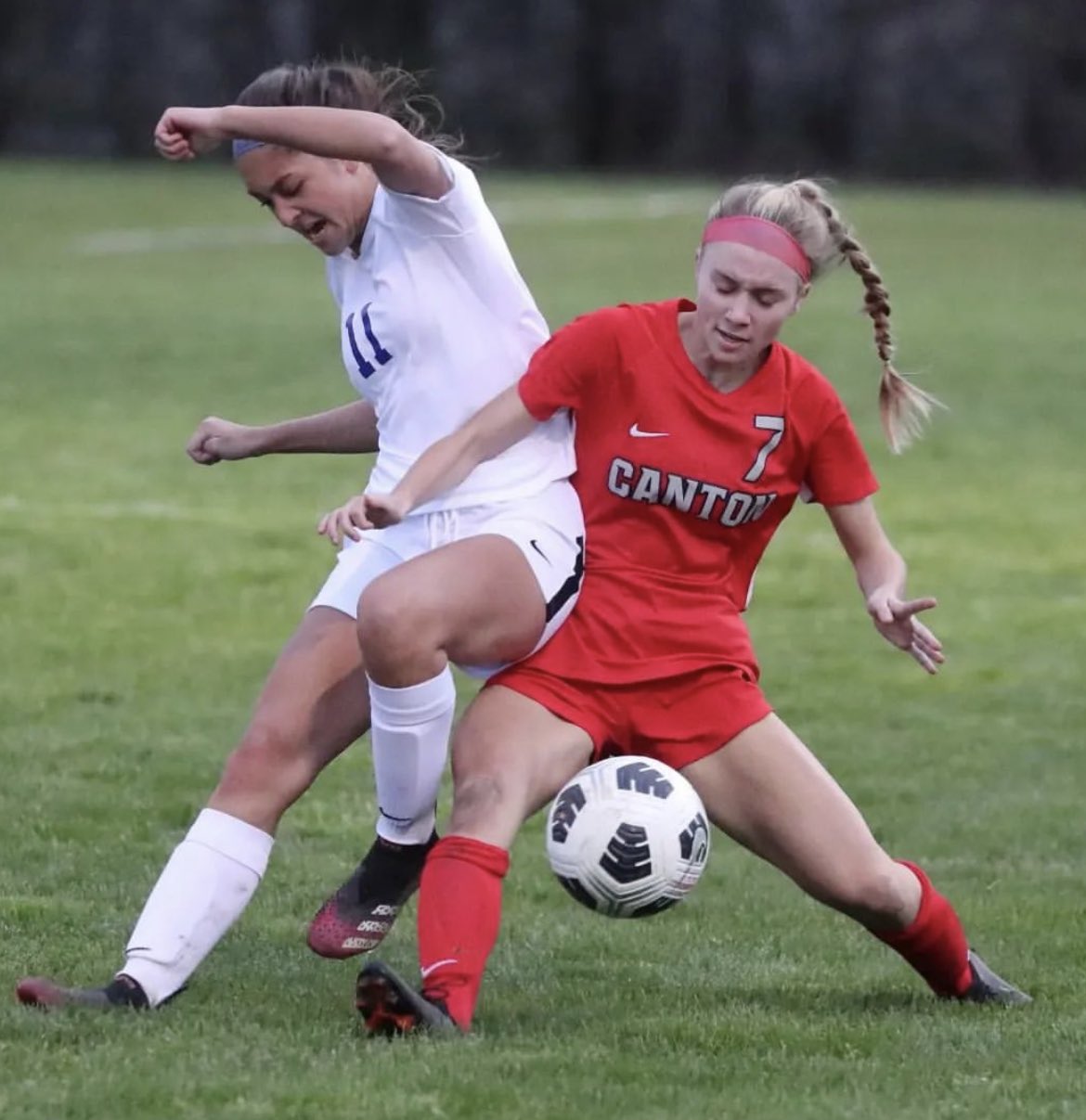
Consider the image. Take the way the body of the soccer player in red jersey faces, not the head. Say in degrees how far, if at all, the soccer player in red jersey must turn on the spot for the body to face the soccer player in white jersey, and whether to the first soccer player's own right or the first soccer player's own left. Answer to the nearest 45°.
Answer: approximately 90° to the first soccer player's own right

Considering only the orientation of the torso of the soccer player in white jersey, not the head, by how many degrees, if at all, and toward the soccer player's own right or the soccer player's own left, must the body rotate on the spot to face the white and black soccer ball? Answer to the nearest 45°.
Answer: approximately 90° to the soccer player's own left

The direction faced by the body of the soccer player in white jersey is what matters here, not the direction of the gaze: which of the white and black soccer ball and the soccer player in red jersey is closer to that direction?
the white and black soccer ball

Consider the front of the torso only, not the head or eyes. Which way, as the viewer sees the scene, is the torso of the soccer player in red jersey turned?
toward the camera

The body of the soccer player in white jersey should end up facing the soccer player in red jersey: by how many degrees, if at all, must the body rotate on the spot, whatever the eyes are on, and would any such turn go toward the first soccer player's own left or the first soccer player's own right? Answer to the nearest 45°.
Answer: approximately 135° to the first soccer player's own left

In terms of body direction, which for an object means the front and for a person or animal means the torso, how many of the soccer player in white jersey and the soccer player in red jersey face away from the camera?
0

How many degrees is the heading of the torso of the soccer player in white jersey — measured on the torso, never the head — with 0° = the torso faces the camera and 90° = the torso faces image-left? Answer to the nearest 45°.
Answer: approximately 45°

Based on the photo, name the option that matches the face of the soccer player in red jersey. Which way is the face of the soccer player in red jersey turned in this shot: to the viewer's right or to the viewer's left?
to the viewer's left

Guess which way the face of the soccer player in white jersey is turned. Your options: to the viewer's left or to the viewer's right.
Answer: to the viewer's left
